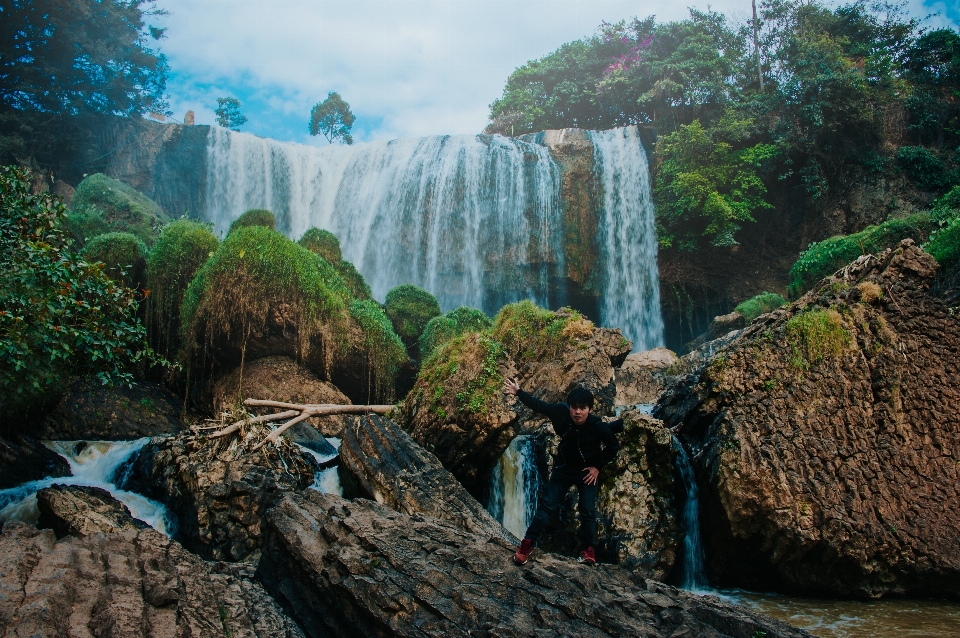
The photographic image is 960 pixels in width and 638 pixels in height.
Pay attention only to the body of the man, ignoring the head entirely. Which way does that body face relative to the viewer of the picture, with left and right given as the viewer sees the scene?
facing the viewer

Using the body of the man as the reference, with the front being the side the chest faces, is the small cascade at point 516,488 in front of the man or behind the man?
behind

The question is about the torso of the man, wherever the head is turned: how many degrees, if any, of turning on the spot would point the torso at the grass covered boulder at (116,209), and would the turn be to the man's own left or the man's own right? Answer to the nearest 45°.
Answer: approximately 135° to the man's own right

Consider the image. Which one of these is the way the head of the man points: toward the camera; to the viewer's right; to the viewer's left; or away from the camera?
toward the camera

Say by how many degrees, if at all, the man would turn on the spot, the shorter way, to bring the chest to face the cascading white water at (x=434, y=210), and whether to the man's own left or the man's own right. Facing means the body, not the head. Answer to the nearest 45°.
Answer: approximately 180°

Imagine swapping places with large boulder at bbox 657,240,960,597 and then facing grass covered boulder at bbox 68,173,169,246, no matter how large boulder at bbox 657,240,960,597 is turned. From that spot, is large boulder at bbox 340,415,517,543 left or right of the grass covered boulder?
left

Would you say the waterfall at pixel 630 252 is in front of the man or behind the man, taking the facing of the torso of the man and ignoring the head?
behind
